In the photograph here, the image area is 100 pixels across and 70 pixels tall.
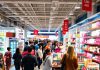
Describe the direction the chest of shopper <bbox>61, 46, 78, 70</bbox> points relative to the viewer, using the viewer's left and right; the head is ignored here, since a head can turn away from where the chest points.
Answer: facing away from the viewer

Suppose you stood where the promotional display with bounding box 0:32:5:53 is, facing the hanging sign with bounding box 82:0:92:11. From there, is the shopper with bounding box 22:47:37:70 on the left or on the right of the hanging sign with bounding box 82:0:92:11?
right

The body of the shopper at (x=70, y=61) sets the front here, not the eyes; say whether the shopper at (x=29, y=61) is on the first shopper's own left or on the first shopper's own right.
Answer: on the first shopper's own left

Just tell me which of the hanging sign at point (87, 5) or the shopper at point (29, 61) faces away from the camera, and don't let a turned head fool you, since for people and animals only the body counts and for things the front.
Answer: the shopper

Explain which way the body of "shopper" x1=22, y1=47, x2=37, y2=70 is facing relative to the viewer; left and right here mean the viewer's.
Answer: facing away from the viewer

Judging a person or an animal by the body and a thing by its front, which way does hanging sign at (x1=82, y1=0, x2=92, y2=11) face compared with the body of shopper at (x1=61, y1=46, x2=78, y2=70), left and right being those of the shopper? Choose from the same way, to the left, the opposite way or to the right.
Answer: the opposite way

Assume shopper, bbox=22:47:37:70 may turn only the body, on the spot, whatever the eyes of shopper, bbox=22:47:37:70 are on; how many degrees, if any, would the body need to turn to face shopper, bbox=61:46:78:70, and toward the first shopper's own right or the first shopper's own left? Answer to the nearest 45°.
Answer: approximately 135° to the first shopper's own right

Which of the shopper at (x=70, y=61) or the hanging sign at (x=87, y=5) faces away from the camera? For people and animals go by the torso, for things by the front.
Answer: the shopper
